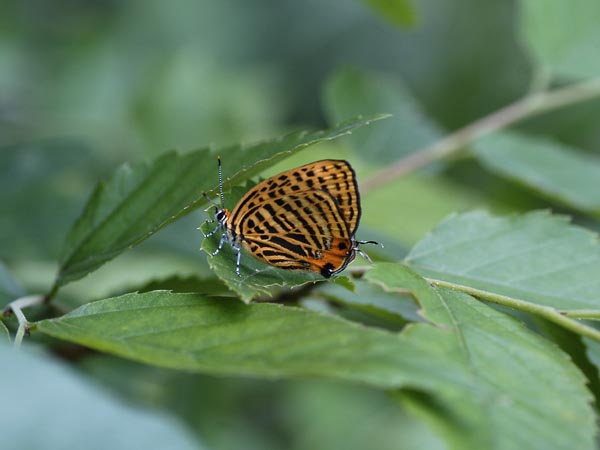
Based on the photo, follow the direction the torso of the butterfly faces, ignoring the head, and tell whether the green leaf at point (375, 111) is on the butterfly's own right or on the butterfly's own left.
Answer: on the butterfly's own right

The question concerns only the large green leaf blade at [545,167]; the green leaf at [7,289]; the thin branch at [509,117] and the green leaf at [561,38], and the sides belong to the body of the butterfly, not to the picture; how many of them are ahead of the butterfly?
1

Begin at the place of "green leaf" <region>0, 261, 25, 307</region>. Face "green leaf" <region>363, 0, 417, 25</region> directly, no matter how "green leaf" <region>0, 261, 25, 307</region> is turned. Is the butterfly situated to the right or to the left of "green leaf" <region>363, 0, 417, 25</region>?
right

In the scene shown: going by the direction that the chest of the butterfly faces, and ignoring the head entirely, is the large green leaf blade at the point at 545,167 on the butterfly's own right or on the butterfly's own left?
on the butterfly's own right

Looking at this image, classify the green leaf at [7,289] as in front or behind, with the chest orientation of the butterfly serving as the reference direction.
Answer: in front

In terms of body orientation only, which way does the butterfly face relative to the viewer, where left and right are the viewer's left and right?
facing to the left of the viewer

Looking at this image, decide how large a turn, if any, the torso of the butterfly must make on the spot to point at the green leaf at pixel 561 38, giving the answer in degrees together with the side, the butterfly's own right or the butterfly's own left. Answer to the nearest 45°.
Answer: approximately 135° to the butterfly's own right

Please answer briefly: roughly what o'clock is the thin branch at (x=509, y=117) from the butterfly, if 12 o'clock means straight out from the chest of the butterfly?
The thin branch is roughly at 4 o'clock from the butterfly.
